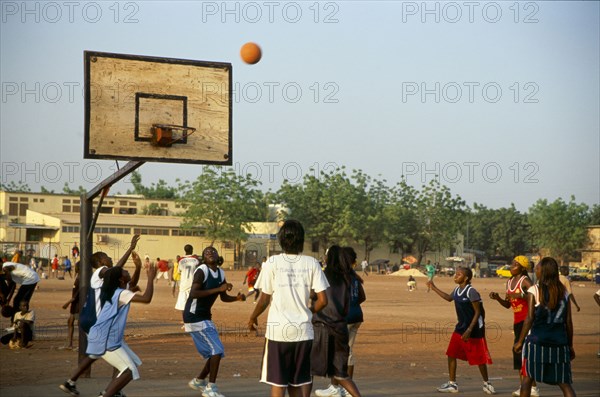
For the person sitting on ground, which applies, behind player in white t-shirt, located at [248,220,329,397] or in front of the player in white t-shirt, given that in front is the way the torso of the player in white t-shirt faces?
in front

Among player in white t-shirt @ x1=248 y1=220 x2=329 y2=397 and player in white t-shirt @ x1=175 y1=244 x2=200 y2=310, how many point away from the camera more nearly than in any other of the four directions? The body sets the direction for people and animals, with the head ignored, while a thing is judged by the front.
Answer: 2

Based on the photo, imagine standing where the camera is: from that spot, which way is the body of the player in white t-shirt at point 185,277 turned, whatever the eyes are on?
away from the camera

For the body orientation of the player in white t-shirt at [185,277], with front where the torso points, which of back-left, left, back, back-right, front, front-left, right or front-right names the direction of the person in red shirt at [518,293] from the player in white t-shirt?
back-right

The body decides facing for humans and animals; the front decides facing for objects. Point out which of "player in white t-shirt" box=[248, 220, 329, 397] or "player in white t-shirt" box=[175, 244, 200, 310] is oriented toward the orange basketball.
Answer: "player in white t-shirt" box=[248, 220, 329, 397]

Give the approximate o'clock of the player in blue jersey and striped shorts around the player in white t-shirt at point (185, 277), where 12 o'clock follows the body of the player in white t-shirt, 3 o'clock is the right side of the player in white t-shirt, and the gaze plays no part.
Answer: The player in blue jersey and striped shorts is roughly at 5 o'clock from the player in white t-shirt.

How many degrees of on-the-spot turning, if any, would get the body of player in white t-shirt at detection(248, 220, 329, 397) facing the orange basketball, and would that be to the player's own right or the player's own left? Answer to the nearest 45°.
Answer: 0° — they already face it

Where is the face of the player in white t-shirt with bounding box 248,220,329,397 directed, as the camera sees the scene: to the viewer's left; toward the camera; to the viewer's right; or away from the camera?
away from the camera

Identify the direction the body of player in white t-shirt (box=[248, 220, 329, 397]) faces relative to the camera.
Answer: away from the camera
